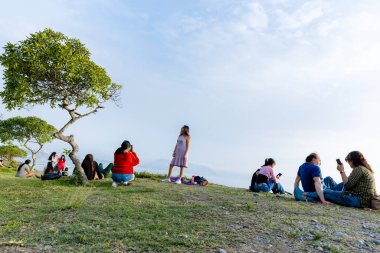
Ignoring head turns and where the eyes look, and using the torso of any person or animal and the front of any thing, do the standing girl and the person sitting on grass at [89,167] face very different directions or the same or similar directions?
very different directions

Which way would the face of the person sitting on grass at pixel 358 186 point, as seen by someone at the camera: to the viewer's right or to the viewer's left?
to the viewer's left

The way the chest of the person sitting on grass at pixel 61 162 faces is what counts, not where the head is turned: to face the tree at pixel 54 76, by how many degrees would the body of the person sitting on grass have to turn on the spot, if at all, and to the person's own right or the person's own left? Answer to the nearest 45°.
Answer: approximately 45° to the person's own left

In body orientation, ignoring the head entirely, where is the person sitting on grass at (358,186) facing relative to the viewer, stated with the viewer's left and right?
facing to the left of the viewer

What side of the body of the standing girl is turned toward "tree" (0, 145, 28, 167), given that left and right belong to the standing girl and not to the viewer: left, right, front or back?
right

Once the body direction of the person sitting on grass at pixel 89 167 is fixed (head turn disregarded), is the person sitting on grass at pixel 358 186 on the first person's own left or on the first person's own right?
on the first person's own right

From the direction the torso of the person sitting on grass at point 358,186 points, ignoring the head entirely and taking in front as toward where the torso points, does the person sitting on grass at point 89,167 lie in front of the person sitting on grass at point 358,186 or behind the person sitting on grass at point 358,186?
in front

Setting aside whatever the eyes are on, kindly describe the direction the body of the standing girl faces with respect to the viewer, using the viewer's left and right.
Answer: facing the viewer and to the left of the viewer
